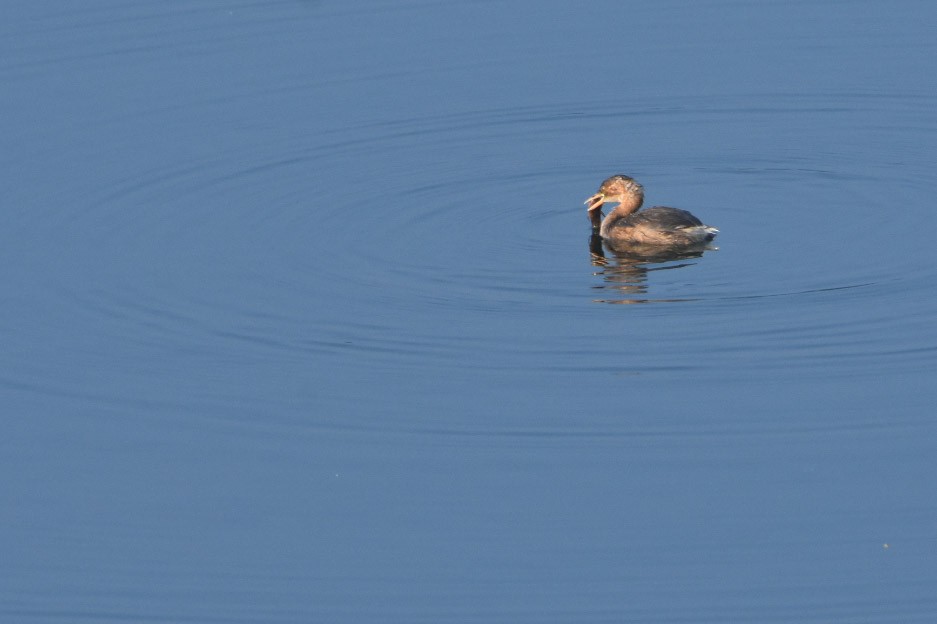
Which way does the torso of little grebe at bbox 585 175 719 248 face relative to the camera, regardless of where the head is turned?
to the viewer's left
